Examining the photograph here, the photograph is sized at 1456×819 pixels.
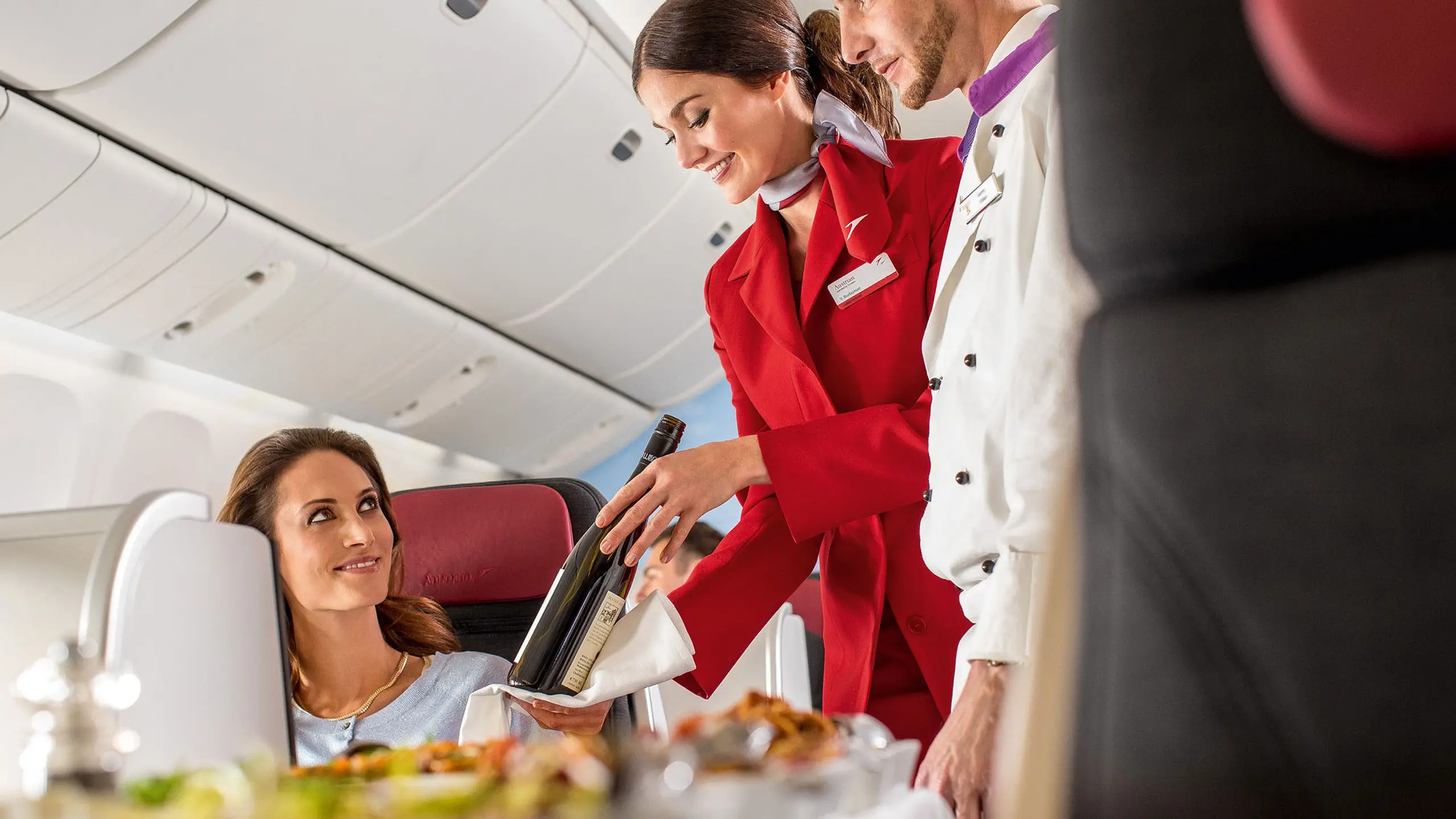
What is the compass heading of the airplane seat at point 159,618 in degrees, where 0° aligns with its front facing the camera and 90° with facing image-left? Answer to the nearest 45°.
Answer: approximately 45°

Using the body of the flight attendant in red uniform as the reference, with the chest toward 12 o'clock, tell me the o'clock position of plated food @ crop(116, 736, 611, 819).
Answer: The plated food is roughly at 11 o'clock from the flight attendant in red uniform.

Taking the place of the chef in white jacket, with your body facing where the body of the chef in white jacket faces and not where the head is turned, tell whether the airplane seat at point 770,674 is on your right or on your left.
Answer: on your right

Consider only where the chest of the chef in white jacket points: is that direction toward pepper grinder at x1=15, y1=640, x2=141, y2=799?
yes

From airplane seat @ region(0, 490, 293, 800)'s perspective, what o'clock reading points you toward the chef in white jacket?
The chef in white jacket is roughly at 8 o'clock from the airplane seat.

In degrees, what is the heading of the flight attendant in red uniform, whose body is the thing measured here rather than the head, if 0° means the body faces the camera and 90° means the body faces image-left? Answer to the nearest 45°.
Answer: approximately 45°
